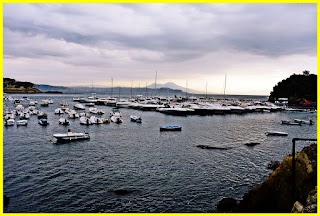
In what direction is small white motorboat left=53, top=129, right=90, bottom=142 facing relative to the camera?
to the viewer's left

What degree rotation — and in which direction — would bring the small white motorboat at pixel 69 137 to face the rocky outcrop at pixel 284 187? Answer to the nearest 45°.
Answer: approximately 90° to its left

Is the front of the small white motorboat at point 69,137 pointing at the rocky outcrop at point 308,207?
no
